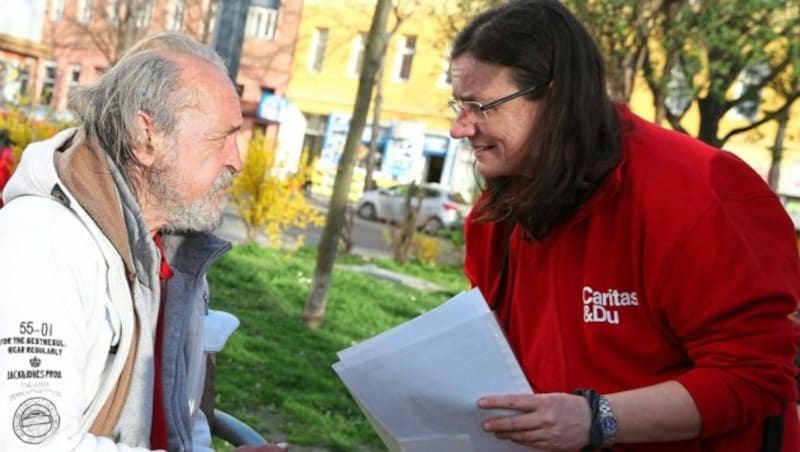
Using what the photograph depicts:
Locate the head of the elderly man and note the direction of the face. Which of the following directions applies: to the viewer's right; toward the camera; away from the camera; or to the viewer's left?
to the viewer's right

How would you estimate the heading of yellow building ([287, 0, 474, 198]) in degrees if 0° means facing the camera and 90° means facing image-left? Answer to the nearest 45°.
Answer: approximately 0°

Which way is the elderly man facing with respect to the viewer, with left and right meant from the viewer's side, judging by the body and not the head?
facing to the right of the viewer

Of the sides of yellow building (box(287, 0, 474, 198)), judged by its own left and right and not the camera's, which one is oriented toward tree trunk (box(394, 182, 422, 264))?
front

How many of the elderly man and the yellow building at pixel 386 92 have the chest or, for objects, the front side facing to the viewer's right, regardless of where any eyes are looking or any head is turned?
1

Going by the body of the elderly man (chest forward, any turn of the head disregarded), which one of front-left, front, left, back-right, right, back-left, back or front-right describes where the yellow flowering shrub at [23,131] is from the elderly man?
left

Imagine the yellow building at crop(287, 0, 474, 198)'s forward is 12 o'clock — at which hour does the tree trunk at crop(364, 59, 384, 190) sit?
The tree trunk is roughly at 12 o'clock from the yellow building.

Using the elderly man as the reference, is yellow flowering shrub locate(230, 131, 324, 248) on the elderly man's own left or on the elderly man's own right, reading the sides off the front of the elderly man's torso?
on the elderly man's own left

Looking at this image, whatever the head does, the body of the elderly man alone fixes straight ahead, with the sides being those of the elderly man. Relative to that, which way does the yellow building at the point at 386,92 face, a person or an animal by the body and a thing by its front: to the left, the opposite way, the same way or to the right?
to the right

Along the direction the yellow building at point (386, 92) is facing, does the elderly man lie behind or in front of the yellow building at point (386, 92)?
in front

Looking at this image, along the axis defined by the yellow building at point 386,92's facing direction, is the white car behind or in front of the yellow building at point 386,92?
in front

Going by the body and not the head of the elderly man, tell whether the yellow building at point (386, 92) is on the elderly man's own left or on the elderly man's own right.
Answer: on the elderly man's own left
